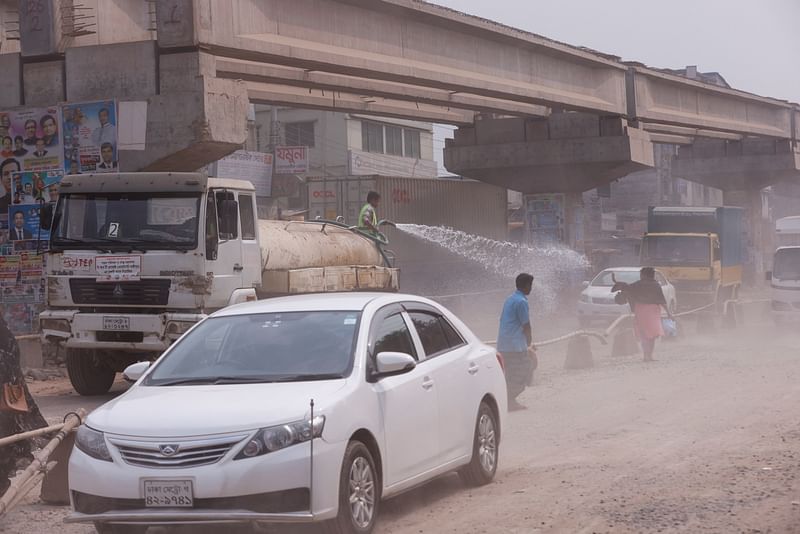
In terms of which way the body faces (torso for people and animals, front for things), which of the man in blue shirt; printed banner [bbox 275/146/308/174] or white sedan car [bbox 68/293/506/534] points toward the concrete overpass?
the printed banner

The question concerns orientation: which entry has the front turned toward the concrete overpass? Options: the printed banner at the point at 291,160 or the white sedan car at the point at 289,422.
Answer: the printed banner

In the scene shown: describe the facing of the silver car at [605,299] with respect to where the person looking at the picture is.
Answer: facing the viewer and to the left of the viewer

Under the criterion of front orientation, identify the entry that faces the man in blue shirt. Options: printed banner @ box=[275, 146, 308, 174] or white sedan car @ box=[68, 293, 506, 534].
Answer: the printed banner

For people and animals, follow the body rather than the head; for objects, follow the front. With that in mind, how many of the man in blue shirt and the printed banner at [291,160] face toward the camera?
1

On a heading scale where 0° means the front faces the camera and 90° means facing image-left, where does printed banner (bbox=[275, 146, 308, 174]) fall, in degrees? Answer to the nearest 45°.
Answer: approximately 0°

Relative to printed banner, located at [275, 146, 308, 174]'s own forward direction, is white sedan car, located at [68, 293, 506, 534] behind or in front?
in front

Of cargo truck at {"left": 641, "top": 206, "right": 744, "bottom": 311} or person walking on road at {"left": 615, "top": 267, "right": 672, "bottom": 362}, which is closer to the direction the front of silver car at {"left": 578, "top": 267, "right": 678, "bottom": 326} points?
the person walking on road

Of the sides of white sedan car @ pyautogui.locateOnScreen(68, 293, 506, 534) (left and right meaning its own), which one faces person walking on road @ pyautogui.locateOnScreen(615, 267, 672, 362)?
back

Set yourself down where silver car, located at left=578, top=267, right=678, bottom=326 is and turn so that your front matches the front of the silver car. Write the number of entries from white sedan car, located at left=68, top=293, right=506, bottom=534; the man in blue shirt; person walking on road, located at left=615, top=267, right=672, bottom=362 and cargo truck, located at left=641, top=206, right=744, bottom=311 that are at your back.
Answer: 1
